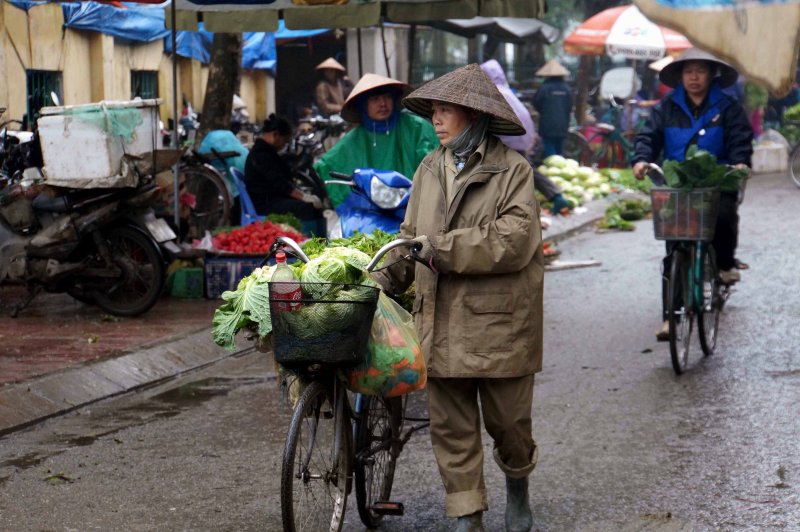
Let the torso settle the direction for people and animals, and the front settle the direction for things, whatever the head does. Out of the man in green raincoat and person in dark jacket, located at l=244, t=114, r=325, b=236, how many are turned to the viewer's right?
1

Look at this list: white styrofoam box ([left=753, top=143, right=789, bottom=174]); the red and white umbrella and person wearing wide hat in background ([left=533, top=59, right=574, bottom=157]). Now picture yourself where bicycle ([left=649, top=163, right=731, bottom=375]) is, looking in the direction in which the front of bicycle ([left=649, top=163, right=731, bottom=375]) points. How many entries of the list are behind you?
3

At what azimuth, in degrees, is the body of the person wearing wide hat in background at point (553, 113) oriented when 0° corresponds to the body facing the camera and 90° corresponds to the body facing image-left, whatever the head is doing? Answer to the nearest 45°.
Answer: approximately 180°

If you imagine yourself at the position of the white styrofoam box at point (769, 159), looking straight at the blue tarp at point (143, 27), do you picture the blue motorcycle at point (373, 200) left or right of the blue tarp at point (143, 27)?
left

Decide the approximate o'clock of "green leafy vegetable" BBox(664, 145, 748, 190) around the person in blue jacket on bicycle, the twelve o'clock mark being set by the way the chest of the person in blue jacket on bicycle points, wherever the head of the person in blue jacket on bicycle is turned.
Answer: The green leafy vegetable is roughly at 12 o'clock from the person in blue jacket on bicycle.

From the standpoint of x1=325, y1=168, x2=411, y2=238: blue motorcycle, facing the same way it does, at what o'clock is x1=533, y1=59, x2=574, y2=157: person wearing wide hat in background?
The person wearing wide hat in background is roughly at 8 o'clock from the blue motorcycle.
